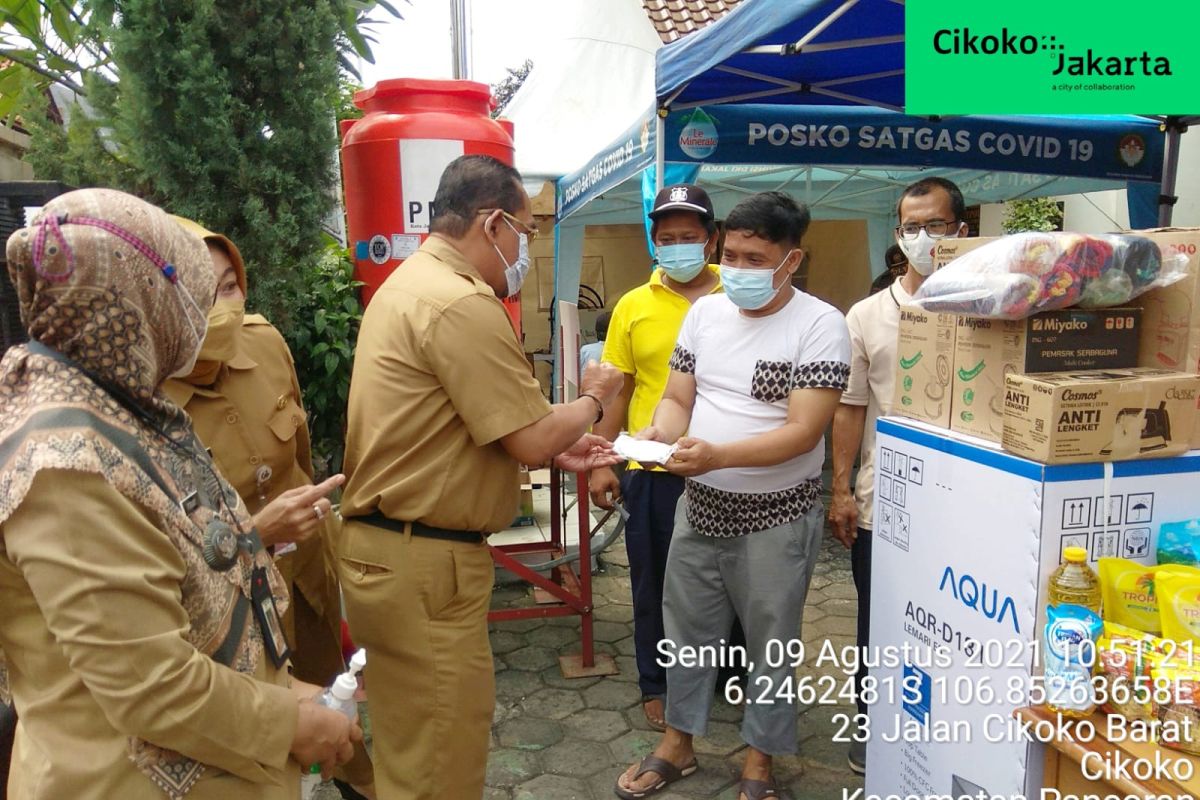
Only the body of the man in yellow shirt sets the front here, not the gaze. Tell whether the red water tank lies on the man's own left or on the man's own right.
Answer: on the man's own right

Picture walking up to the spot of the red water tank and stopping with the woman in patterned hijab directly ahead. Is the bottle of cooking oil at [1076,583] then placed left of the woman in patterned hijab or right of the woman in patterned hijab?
left

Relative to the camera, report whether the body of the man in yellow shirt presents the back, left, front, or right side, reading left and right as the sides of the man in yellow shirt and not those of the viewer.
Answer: front

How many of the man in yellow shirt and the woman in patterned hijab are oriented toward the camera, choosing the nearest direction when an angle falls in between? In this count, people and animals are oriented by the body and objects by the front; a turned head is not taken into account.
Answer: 1

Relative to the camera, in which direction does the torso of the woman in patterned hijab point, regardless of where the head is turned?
to the viewer's right

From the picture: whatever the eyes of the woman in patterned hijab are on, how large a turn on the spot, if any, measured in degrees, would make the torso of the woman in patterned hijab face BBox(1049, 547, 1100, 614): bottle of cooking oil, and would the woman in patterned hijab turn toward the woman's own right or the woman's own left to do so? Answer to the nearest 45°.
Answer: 0° — they already face it

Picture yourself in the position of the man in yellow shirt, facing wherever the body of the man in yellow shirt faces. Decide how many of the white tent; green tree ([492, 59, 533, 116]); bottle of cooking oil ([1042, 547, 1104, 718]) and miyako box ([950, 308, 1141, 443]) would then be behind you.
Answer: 2

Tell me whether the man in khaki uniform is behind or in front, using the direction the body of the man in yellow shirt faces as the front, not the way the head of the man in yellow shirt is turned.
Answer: in front

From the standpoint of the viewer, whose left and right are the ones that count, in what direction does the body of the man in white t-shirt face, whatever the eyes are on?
facing the viewer and to the left of the viewer

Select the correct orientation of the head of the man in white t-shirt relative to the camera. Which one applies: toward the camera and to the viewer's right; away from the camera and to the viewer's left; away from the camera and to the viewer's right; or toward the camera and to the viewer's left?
toward the camera and to the viewer's left

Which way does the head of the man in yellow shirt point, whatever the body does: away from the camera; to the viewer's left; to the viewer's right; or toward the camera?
toward the camera

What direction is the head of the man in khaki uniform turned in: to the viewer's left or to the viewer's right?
to the viewer's right

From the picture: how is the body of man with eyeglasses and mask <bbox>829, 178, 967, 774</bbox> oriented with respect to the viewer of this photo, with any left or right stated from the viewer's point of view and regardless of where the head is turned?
facing the viewer

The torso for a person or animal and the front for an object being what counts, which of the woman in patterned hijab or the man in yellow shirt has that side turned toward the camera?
the man in yellow shirt

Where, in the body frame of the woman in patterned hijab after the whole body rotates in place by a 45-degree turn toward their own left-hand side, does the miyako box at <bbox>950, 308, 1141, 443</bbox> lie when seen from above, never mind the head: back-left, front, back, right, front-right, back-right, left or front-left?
front-right

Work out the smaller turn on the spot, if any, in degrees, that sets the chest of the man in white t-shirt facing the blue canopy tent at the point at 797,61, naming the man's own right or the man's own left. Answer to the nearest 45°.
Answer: approximately 135° to the man's own right

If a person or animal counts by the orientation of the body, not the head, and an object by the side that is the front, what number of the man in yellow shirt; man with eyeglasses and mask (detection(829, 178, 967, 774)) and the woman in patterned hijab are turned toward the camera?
2

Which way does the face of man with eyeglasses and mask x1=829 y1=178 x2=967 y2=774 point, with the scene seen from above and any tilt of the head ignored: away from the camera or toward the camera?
toward the camera

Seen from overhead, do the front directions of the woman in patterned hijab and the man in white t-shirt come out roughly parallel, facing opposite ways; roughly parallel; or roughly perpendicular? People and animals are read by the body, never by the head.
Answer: roughly parallel, facing opposite ways
